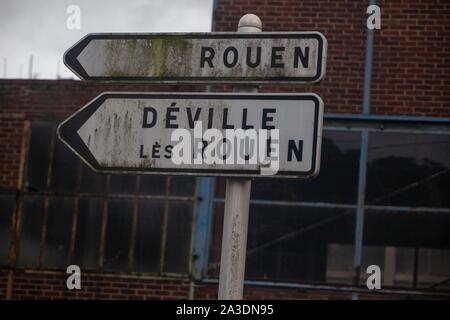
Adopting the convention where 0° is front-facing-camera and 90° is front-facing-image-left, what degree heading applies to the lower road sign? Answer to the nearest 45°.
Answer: approximately 0°

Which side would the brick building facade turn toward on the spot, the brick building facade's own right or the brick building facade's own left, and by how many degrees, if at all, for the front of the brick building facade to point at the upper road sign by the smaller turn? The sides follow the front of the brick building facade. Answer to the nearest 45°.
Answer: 0° — it already faces it

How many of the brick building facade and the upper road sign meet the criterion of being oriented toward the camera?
2

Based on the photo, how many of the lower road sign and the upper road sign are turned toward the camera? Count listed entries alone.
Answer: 2

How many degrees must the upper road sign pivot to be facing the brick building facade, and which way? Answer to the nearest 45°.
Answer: approximately 180°
